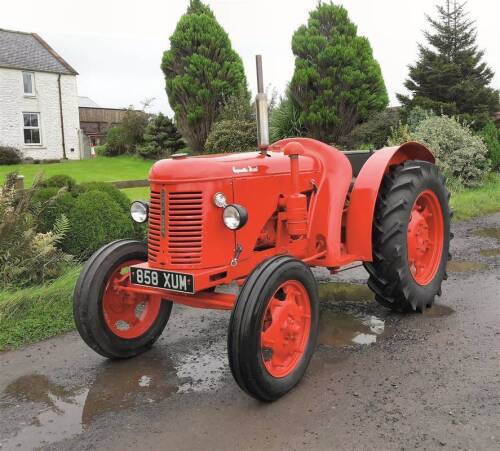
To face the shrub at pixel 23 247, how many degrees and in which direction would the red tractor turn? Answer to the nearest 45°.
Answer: approximately 90° to its right

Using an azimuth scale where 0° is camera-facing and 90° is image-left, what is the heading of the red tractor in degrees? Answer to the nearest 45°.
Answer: approximately 45°

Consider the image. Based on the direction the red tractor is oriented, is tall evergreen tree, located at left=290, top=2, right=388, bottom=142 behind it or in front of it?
behind

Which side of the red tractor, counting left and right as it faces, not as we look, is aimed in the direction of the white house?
right

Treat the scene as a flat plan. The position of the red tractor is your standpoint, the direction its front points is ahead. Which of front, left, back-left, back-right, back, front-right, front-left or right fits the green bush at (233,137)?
back-right

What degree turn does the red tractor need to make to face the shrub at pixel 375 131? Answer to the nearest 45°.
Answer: approximately 135° to its right

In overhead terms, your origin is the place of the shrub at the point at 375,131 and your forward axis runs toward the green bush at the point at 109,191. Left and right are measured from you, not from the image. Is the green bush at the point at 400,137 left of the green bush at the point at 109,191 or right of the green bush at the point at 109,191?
left

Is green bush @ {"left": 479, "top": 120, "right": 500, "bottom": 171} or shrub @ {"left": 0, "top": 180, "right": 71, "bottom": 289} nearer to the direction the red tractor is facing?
the shrub

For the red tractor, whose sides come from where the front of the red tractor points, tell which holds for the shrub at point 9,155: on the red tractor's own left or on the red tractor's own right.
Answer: on the red tractor's own right

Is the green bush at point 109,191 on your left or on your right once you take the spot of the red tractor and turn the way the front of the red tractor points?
on your right

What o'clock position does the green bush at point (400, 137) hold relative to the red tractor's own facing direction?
The green bush is roughly at 5 o'clock from the red tractor.

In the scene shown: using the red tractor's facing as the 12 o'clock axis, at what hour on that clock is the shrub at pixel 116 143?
The shrub is roughly at 4 o'clock from the red tractor.

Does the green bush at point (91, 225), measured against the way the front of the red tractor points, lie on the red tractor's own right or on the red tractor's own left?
on the red tractor's own right

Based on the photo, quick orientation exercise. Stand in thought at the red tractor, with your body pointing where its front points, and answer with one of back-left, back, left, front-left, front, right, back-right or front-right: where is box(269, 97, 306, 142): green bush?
back-right

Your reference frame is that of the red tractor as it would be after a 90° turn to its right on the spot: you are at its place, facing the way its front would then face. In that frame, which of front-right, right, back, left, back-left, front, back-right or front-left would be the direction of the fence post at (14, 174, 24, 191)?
front
